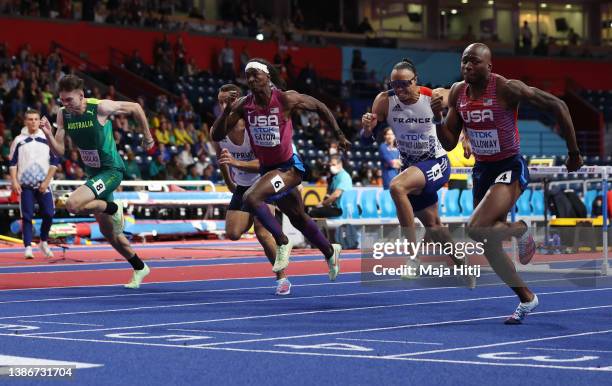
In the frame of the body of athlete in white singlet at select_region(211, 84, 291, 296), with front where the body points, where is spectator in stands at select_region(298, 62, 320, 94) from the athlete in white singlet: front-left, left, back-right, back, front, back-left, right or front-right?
back-right

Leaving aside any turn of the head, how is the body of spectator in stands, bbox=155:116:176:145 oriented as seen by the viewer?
toward the camera

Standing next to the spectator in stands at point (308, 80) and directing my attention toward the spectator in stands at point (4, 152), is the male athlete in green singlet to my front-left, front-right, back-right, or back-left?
front-left

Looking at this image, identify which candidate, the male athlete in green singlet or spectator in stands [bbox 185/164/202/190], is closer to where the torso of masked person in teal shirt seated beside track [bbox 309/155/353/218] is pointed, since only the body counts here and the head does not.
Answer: the male athlete in green singlet

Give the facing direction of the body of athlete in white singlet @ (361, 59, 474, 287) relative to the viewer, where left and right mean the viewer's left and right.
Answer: facing the viewer and to the left of the viewer

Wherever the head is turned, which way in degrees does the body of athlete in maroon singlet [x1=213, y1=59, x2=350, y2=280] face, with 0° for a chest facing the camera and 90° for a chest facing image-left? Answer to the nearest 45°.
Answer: approximately 45°

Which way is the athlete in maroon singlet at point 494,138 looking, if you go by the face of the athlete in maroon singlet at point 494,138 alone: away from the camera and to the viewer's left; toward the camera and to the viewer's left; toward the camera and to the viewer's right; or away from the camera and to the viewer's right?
toward the camera and to the viewer's left

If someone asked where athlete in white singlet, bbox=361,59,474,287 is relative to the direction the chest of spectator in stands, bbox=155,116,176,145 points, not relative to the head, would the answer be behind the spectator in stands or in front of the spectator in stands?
in front

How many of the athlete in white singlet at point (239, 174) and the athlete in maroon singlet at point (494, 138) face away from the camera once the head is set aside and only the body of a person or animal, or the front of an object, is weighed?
0

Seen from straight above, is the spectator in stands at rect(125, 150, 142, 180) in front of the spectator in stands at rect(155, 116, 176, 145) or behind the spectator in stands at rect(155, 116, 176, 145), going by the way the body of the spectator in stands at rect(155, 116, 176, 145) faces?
in front

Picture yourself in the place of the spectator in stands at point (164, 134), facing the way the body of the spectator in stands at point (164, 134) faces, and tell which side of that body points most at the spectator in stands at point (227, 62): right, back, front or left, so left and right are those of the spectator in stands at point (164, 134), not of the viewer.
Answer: back
